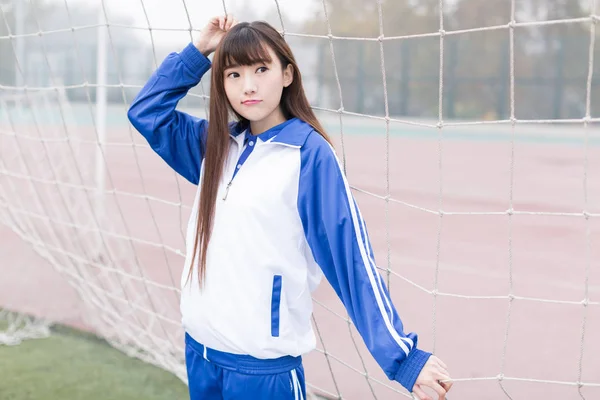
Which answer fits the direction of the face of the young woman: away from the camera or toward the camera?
toward the camera

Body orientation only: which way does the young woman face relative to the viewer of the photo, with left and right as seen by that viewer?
facing the viewer and to the left of the viewer
